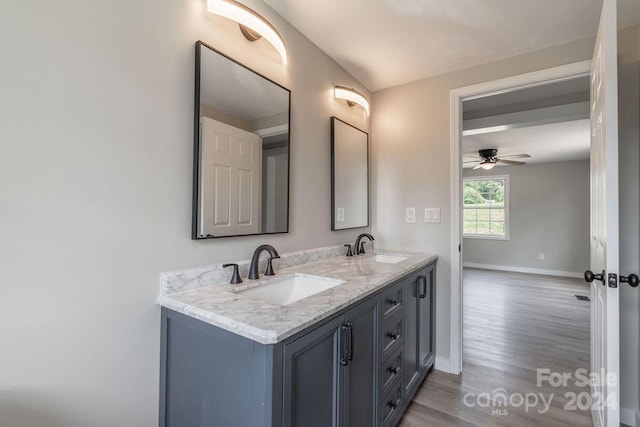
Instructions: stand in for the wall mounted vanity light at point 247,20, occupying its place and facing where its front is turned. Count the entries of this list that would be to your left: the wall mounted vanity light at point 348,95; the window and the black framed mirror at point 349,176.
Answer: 3

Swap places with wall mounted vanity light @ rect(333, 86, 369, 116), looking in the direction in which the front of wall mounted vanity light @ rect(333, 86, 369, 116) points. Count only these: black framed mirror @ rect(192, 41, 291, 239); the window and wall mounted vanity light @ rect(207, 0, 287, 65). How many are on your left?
1

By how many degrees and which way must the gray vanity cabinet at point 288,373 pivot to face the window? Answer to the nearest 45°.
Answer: approximately 90° to its left

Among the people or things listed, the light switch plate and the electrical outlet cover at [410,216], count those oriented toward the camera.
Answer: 2

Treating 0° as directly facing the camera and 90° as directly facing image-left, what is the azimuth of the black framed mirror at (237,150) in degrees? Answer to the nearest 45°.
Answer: approximately 315°

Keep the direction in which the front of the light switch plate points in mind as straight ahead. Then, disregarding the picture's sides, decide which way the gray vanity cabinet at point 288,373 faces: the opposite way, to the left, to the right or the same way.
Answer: to the left

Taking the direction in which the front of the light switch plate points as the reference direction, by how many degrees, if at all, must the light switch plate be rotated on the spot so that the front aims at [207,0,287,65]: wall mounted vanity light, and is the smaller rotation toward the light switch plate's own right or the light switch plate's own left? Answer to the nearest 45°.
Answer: approximately 45° to the light switch plate's own right

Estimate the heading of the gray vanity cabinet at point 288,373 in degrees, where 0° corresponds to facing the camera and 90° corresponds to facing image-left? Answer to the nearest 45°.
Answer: approximately 315°
